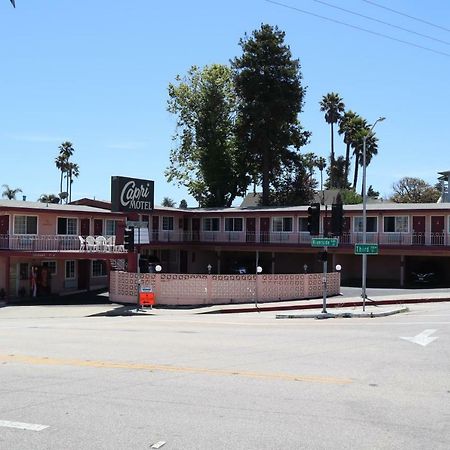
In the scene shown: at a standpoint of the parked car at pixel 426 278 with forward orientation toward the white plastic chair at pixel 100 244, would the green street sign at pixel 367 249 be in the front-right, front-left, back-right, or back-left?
front-left

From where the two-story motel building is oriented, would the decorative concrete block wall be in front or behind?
in front

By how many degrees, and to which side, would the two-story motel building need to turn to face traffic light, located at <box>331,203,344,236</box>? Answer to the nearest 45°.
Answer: approximately 45° to its left

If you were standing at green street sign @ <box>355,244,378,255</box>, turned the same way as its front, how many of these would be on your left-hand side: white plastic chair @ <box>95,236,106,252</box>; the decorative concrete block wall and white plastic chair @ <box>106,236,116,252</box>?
0

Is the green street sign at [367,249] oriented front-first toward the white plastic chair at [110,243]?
no

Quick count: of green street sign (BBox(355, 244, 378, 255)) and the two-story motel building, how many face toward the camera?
2

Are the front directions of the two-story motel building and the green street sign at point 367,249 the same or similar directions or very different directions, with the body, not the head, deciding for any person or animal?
same or similar directions

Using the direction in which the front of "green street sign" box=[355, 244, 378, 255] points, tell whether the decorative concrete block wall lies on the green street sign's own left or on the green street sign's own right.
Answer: on the green street sign's own right

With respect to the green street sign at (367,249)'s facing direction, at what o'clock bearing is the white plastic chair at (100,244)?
The white plastic chair is roughly at 4 o'clock from the green street sign.

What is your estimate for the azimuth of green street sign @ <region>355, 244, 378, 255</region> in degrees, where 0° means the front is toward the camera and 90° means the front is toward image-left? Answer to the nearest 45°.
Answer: approximately 0°

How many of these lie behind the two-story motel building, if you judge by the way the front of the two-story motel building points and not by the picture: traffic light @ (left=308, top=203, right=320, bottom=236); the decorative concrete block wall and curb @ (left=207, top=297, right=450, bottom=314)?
0

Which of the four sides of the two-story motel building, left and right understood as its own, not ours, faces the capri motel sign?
front

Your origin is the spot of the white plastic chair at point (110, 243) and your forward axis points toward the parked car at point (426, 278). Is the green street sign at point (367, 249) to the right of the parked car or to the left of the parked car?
right

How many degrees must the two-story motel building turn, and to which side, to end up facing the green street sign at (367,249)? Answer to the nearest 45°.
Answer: approximately 45° to its left

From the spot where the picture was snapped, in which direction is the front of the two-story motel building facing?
facing the viewer
